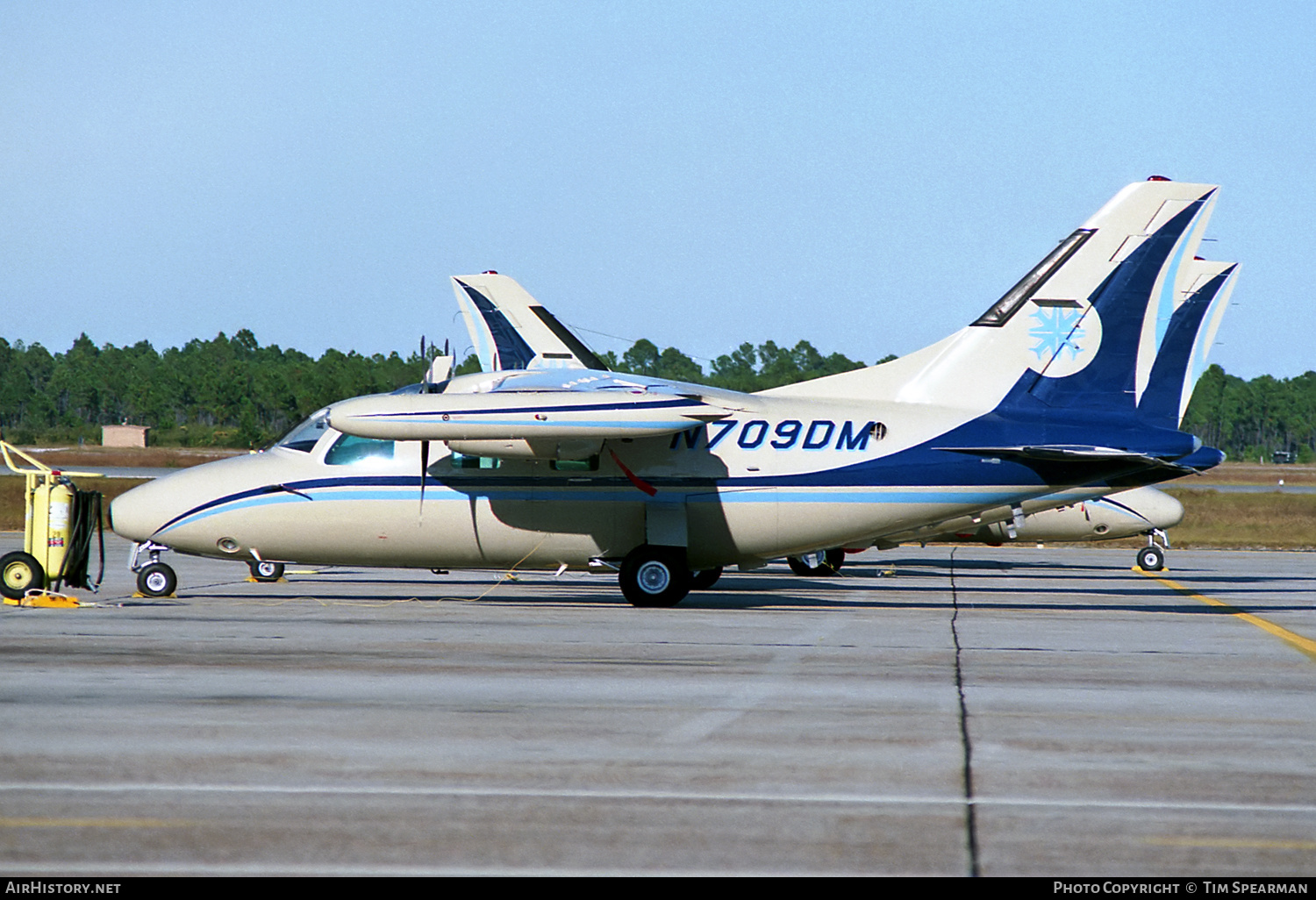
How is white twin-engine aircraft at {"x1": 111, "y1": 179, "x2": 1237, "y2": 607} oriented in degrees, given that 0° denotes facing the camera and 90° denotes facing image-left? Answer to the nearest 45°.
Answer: approximately 90°

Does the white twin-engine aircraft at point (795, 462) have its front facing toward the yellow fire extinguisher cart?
yes
